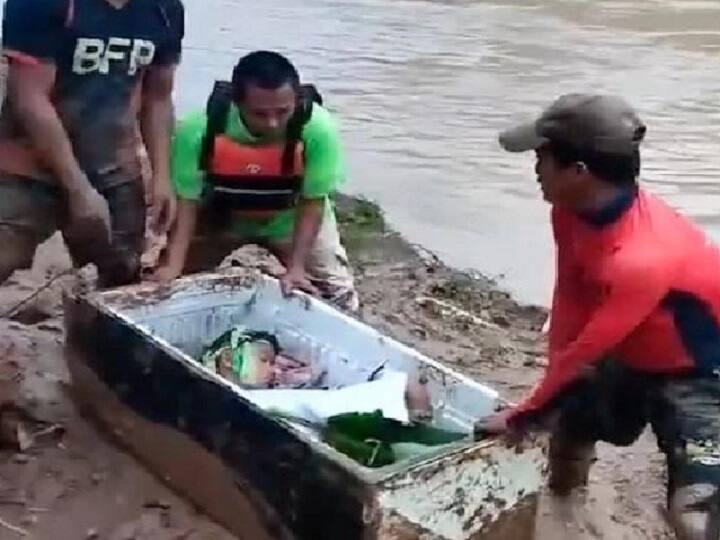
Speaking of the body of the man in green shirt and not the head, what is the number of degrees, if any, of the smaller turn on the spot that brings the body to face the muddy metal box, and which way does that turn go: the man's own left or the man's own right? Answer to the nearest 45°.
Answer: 0° — they already face it

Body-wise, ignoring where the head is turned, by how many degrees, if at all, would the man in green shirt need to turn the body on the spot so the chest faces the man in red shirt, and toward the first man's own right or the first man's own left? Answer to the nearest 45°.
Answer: approximately 45° to the first man's own left

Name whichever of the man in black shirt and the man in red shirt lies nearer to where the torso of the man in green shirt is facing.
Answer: the man in red shirt

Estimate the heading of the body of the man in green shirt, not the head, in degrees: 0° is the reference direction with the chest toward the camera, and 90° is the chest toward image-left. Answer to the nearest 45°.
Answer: approximately 0°

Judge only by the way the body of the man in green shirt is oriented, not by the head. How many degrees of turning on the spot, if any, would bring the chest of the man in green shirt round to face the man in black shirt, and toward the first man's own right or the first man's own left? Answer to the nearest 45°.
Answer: approximately 90° to the first man's own right
